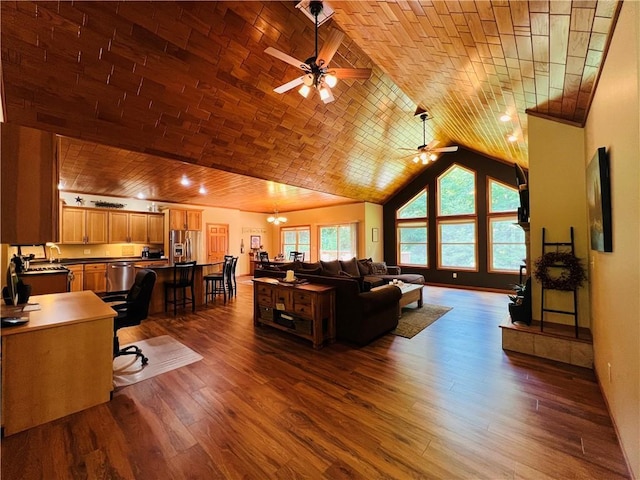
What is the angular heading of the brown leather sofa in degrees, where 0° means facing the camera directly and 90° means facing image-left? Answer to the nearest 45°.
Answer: approximately 225°

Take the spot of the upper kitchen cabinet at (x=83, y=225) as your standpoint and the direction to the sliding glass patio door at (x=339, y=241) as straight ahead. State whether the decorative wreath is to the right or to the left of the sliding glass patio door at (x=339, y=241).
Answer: right

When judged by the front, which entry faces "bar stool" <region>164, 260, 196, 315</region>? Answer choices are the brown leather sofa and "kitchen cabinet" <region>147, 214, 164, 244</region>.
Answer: the kitchen cabinet

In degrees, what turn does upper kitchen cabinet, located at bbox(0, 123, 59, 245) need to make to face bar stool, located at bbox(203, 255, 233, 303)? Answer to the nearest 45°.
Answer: approximately 45° to its left

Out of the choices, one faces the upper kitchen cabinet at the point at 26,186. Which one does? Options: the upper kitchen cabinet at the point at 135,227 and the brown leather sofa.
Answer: the upper kitchen cabinet at the point at 135,227

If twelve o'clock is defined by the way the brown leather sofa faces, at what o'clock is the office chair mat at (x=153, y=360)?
The office chair mat is roughly at 7 o'clock from the brown leather sofa.

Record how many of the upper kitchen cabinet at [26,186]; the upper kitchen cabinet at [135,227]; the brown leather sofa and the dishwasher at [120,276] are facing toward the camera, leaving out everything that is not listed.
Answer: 2

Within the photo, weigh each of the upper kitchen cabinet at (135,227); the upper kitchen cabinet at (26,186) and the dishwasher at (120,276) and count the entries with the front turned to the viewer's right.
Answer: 1

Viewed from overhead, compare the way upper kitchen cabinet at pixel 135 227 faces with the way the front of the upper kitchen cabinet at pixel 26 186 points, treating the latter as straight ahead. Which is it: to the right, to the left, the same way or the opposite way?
to the right

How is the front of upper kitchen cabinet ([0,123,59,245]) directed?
to the viewer's right
